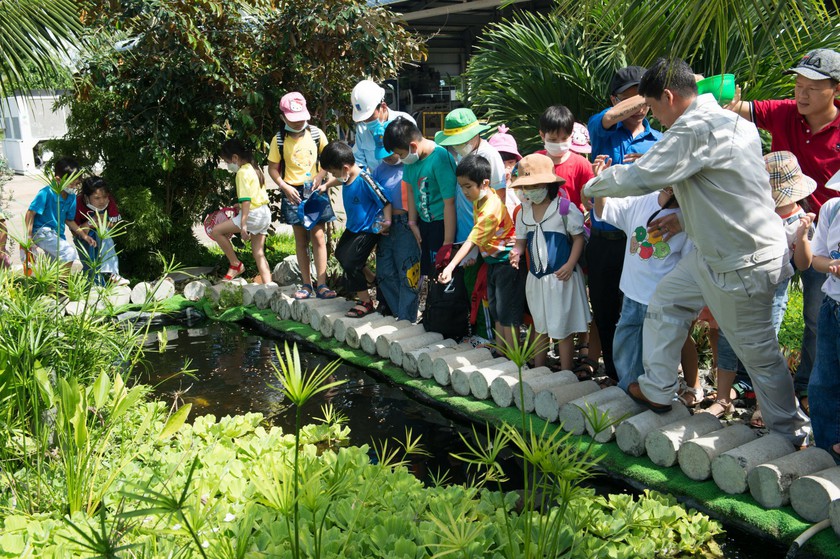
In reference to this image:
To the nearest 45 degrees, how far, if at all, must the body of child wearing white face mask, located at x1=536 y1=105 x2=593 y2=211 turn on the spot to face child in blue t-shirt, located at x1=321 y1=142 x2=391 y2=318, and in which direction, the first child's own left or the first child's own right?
approximately 90° to the first child's own right
